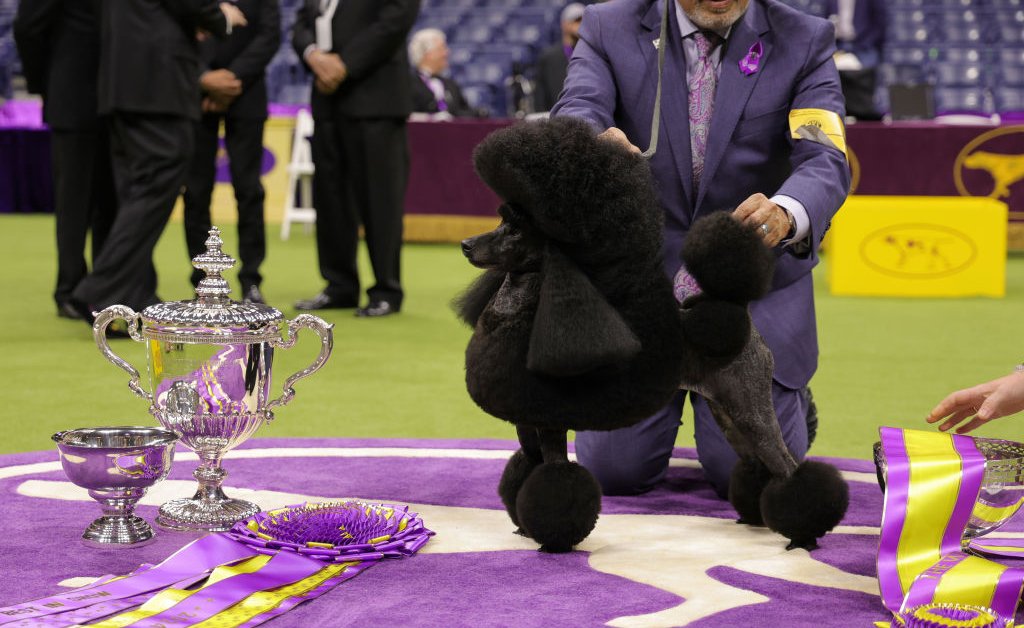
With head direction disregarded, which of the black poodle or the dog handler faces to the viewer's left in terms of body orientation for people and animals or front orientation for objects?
the black poodle

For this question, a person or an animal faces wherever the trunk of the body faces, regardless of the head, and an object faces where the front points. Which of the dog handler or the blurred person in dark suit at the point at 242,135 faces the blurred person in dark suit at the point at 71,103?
the blurred person in dark suit at the point at 242,135

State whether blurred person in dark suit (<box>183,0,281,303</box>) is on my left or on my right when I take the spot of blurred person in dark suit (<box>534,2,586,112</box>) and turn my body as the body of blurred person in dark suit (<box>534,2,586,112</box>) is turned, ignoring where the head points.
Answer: on my right

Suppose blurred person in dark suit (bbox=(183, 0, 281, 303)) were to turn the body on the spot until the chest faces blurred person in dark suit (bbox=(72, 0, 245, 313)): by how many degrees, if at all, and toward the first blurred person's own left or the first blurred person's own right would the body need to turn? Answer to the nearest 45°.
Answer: approximately 45° to the first blurred person's own right

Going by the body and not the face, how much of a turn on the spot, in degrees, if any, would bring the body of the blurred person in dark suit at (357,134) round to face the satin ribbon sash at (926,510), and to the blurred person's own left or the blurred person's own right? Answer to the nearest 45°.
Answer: approximately 45° to the blurred person's own left
